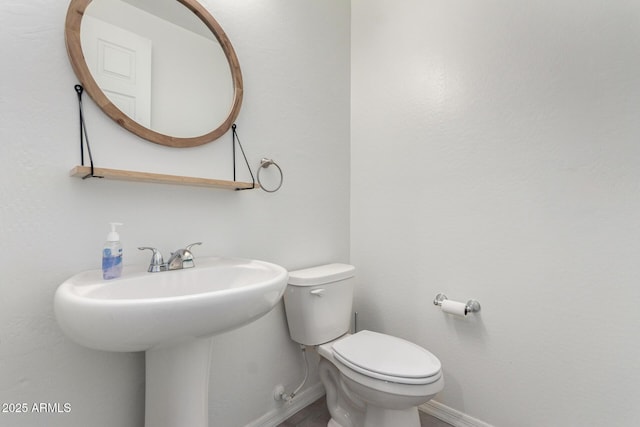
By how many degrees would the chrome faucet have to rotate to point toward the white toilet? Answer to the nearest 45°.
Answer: approximately 45° to its left

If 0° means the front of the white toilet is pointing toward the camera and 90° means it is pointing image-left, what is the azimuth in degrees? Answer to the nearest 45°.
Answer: approximately 315°

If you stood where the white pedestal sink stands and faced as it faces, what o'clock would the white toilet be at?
The white toilet is roughly at 10 o'clock from the white pedestal sink.

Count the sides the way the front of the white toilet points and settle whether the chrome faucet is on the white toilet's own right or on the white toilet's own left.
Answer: on the white toilet's own right

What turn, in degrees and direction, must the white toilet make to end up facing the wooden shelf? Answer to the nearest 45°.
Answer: approximately 90° to its right

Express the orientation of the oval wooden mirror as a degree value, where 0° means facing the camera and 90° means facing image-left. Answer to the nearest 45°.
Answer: approximately 315°

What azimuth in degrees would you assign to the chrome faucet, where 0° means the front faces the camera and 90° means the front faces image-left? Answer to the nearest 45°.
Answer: approximately 315°

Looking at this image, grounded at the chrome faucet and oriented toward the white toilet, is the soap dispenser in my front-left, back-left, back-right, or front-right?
back-right
